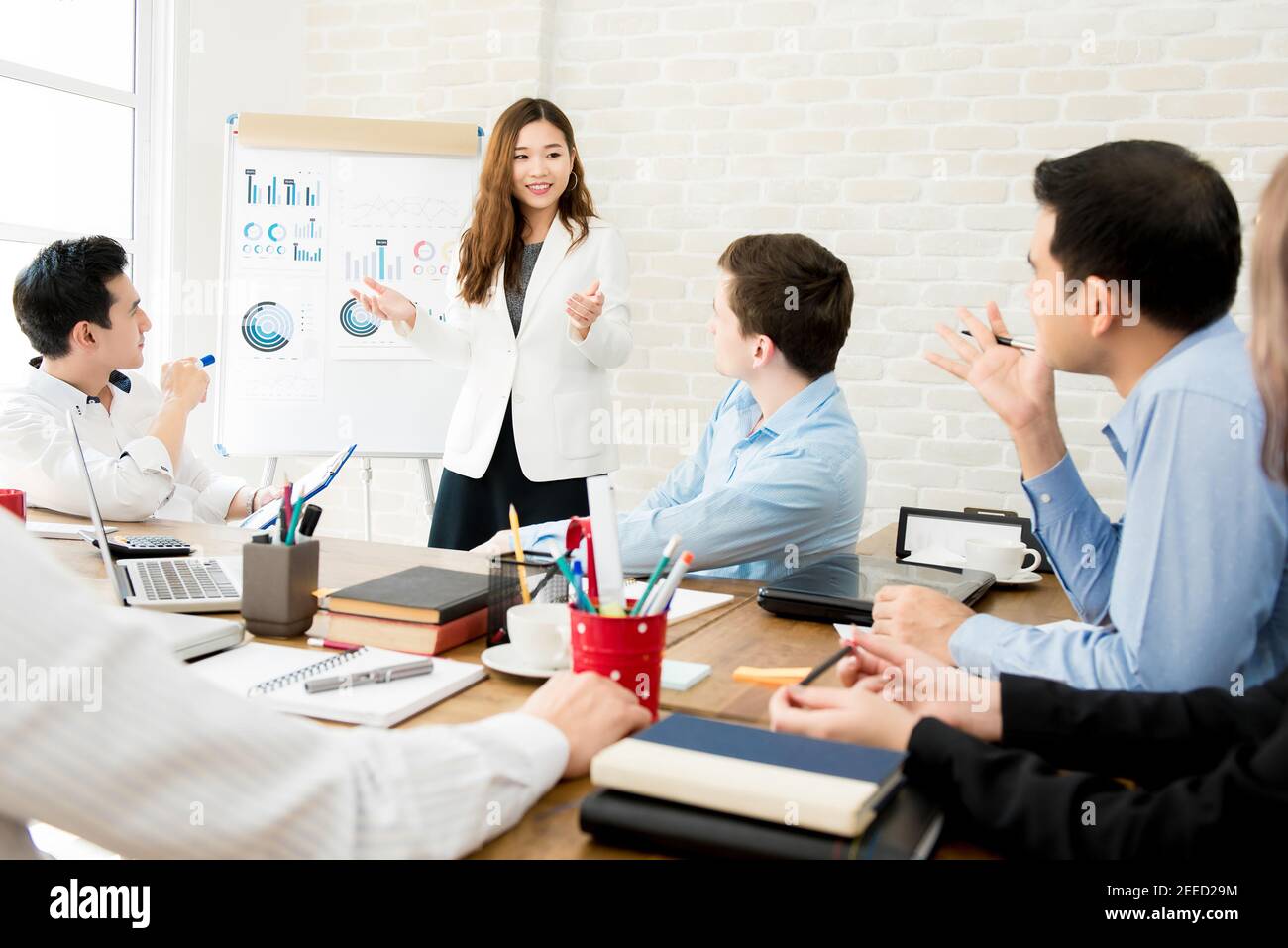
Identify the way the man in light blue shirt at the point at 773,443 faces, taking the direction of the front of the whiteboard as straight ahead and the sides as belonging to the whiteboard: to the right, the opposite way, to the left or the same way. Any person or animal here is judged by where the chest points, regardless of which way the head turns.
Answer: to the right

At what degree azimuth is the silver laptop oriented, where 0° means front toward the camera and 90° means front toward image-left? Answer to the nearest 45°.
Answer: approximately 270°

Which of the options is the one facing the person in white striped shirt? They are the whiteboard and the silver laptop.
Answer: the whiteboard

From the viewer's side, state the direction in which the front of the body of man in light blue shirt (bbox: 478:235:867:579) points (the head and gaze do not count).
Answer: to the viewer's left

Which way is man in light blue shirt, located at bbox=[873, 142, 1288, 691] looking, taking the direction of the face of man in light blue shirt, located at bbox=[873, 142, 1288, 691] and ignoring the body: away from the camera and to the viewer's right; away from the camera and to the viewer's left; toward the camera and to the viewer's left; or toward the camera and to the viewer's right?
away from the camera and to the viewer's left

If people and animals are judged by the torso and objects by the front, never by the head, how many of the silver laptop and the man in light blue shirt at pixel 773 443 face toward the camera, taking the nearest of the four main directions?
0

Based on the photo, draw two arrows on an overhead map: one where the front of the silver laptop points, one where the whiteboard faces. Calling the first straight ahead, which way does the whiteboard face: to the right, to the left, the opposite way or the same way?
to the right

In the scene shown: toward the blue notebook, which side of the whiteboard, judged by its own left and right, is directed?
front

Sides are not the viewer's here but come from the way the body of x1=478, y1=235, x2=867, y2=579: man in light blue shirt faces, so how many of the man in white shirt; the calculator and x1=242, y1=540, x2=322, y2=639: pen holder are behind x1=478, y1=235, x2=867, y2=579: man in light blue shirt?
0

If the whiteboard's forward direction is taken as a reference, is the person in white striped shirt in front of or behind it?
in front

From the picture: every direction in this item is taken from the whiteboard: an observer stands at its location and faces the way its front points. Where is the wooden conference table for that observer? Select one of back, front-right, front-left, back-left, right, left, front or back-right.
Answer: front

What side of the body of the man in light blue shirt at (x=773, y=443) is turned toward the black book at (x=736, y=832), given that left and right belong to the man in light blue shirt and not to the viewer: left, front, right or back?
left

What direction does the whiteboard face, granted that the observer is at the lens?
facing the viewer

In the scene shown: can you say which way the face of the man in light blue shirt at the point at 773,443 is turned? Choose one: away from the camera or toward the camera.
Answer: away from the camera
